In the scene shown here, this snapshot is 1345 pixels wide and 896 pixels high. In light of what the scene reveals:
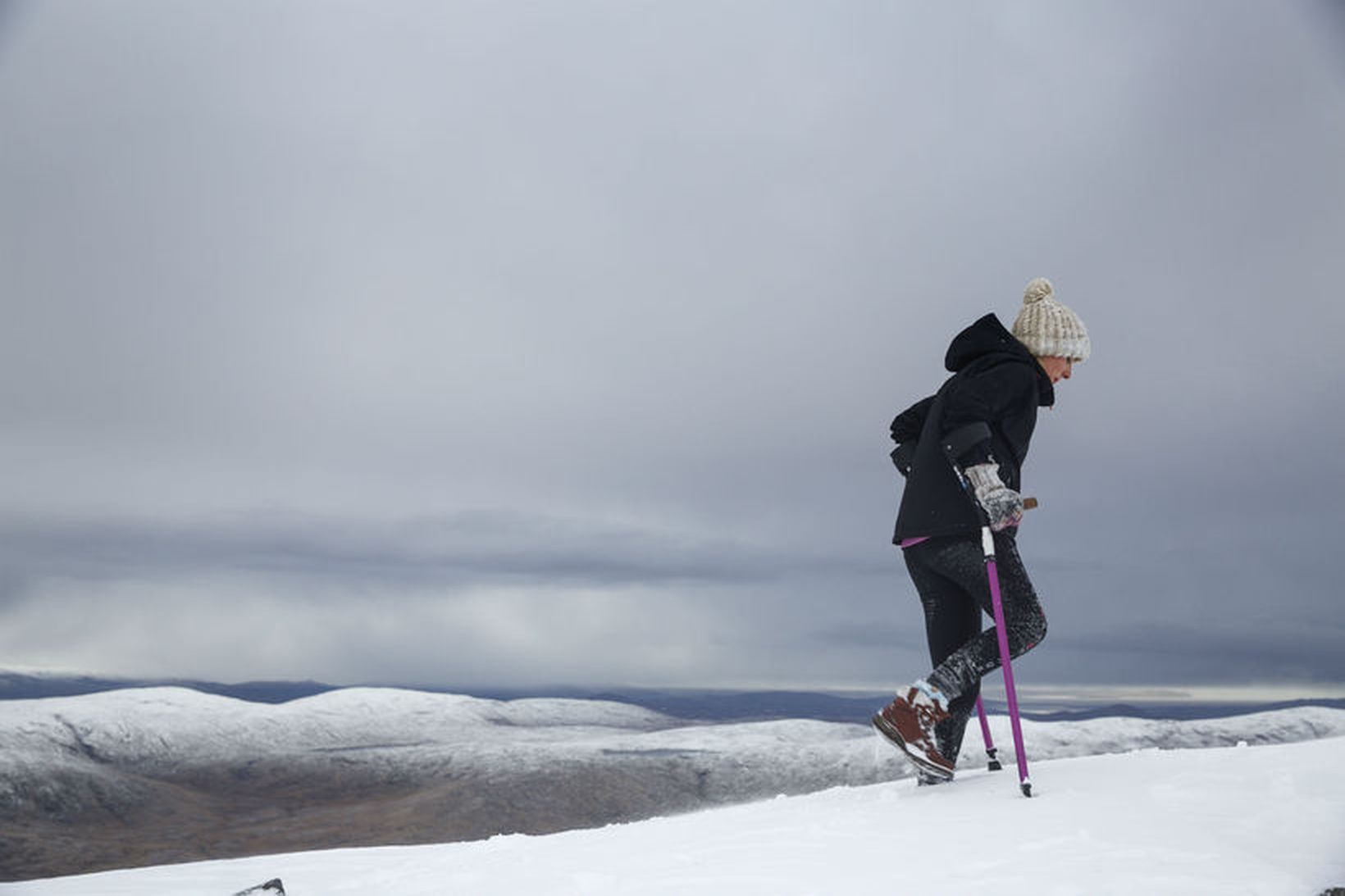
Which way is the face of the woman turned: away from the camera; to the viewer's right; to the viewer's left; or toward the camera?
to the viewer's right

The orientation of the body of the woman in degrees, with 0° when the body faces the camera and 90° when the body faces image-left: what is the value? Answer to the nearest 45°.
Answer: approximately 270°
